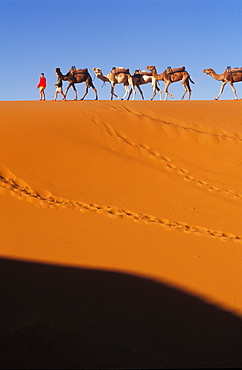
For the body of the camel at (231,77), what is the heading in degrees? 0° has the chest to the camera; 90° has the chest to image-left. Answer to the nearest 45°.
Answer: approximately 90°

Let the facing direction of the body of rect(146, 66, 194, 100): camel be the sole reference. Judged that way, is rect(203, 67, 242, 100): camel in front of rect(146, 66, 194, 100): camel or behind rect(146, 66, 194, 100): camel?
behind

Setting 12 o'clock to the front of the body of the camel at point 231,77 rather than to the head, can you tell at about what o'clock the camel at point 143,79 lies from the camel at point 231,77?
the camel at point 143,79 is roughly at 12 o'clock from the camel at point 231,77.

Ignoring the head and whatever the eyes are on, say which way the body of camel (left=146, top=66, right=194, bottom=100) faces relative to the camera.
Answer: to the viewer's left

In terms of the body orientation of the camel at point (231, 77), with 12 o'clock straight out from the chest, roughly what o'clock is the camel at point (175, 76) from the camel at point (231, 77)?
the camel at point (175, 76) is roughly at 12 o'clock from the camel at point (231, 77).

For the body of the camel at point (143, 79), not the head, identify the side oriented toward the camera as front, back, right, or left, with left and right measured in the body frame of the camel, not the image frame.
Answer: left

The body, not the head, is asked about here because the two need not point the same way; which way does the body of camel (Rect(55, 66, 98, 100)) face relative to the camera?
to the viewer's left

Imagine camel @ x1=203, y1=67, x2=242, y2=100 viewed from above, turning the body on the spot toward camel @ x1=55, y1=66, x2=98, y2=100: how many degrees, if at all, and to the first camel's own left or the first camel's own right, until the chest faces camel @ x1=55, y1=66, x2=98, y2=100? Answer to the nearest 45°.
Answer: approximately 45° to the first camel's own left

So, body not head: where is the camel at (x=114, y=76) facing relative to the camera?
to the viewer's left
